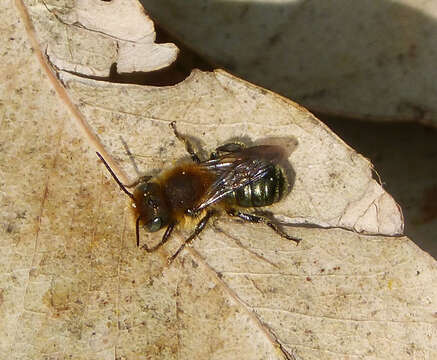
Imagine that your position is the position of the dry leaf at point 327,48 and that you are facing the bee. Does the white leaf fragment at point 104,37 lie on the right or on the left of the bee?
right

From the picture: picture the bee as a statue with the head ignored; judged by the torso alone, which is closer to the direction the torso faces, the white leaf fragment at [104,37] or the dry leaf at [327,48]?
the white leaf fragment

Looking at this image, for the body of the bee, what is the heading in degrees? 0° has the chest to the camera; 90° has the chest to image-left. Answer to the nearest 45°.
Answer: approximately 90°

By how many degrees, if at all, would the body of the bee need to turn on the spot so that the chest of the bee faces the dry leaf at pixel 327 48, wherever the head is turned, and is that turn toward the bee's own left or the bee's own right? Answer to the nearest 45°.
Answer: approximately 90° to the bee's own right
